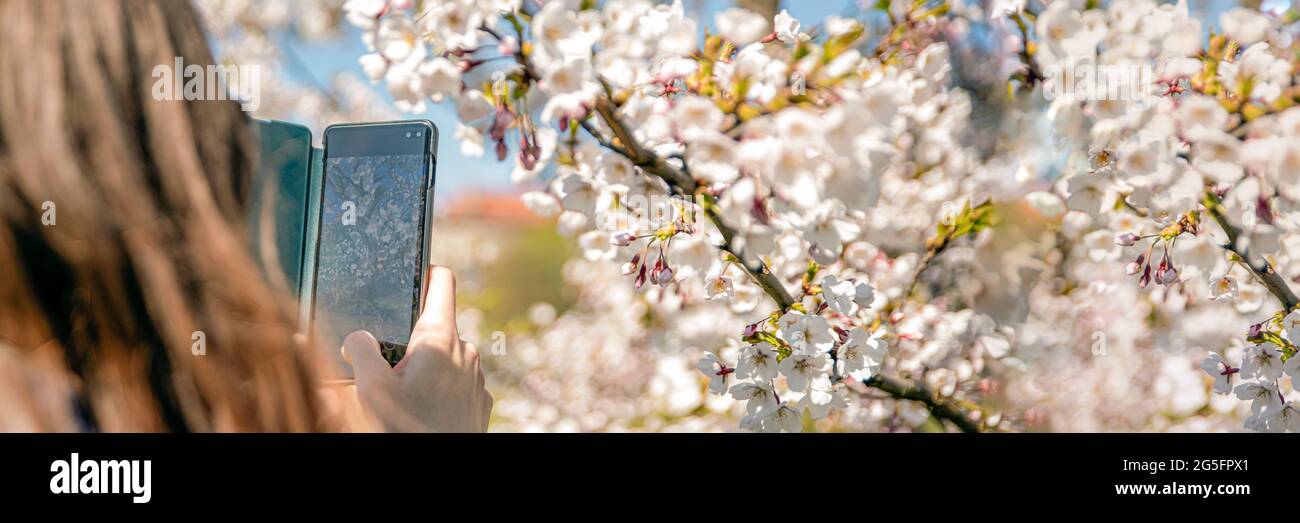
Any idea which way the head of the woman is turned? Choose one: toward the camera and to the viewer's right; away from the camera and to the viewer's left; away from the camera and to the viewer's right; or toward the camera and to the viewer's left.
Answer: away from the camera and to the viewer's right

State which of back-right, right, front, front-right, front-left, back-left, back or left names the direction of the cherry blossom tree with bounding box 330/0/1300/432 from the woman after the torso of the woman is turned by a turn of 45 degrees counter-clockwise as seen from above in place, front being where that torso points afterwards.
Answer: right

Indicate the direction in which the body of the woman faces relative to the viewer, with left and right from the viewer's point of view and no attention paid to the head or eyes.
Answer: facing away from the viewer and to the right of the viewer
